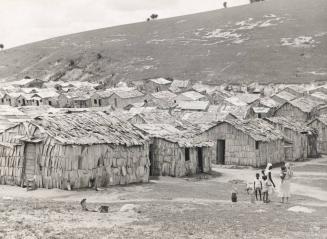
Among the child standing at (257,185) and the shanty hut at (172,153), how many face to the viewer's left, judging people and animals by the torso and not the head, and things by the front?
0

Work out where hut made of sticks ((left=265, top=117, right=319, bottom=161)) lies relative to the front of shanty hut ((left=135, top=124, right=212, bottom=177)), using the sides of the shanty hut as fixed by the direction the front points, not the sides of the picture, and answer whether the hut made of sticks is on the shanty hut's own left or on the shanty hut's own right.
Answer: on the shanty hut's own left

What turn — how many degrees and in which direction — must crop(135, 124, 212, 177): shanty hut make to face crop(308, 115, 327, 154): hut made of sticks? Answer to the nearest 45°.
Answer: approximately 90° to its left

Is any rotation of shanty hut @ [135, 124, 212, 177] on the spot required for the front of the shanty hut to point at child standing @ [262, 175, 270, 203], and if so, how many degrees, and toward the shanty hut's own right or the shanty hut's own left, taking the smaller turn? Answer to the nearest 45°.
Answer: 0° — it already faces them

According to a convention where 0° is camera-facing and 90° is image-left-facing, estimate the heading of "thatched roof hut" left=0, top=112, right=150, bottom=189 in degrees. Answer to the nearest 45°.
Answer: approximately 45°

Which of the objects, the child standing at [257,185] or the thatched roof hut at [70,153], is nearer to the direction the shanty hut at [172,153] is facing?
the child standing

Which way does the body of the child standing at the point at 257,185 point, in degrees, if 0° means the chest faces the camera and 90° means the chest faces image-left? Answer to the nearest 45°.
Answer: approximately 0°
